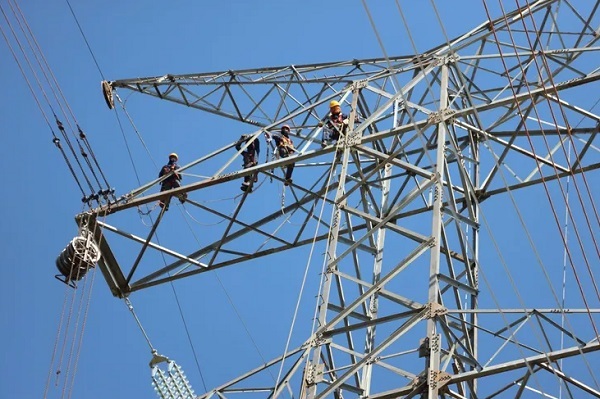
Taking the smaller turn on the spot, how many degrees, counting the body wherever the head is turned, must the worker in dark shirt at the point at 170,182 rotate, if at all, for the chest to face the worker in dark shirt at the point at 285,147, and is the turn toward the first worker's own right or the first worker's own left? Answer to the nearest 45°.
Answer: approximately 90° to the first worker's own left

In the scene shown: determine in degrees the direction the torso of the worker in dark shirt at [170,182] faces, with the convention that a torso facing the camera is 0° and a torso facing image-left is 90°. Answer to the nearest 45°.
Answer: approximately 0°

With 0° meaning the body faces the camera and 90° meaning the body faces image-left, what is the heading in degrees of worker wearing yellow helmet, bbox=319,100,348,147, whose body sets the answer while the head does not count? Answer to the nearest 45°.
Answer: approximately 0°
